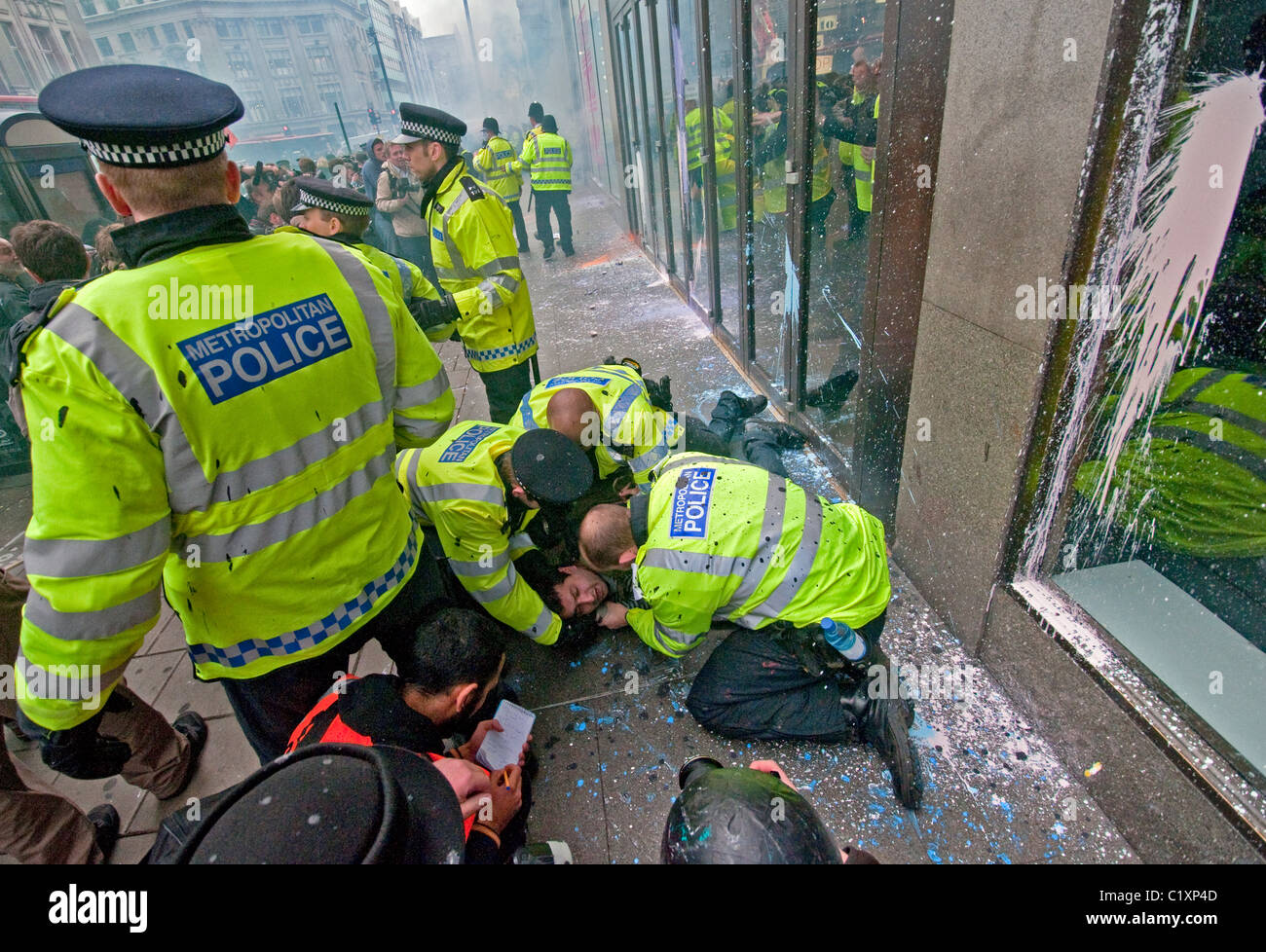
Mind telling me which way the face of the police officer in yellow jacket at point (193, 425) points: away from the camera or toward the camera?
away from the camera

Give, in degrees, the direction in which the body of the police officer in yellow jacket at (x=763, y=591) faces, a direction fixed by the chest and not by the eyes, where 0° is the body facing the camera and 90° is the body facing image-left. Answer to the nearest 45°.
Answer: approximately 90°

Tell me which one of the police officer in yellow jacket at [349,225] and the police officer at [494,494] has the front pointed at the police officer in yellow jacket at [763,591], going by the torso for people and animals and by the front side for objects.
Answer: the police officer

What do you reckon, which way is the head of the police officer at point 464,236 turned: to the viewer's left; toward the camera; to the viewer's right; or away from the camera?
to the viewer's left

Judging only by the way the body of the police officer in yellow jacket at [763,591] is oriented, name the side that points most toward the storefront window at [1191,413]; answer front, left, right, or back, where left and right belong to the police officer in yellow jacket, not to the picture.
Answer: back
